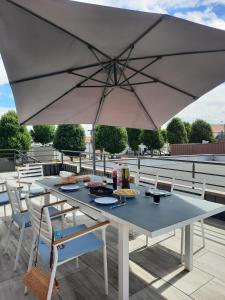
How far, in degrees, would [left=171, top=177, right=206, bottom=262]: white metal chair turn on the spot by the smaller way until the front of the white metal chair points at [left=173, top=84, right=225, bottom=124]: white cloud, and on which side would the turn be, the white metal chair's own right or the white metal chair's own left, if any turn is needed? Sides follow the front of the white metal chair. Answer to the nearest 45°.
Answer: approximately 135° to the white metal chair's own right

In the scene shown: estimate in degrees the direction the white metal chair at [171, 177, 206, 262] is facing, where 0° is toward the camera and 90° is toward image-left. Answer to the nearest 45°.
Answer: approximately 45°

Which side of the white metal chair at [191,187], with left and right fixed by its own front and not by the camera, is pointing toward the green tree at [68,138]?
right

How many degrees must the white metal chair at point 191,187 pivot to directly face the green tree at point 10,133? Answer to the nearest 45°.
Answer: approximately 90° to its right

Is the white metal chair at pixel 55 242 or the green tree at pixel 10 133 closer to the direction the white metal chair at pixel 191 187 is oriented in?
the white metal chair

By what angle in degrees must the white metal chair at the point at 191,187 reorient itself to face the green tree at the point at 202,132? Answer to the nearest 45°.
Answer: approximately 135° to its right

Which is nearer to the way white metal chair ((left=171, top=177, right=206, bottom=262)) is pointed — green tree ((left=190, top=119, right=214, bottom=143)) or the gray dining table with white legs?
the gray dining table with white legs

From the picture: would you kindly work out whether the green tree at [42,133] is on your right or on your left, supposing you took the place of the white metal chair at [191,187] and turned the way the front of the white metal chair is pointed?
on your right

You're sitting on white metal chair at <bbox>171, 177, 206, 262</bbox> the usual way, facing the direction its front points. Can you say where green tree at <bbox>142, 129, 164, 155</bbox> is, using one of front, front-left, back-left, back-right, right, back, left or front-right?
back-right

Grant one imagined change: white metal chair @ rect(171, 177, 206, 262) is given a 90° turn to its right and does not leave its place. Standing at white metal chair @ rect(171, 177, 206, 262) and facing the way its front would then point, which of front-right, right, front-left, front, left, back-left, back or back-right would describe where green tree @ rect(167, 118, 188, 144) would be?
front-right
